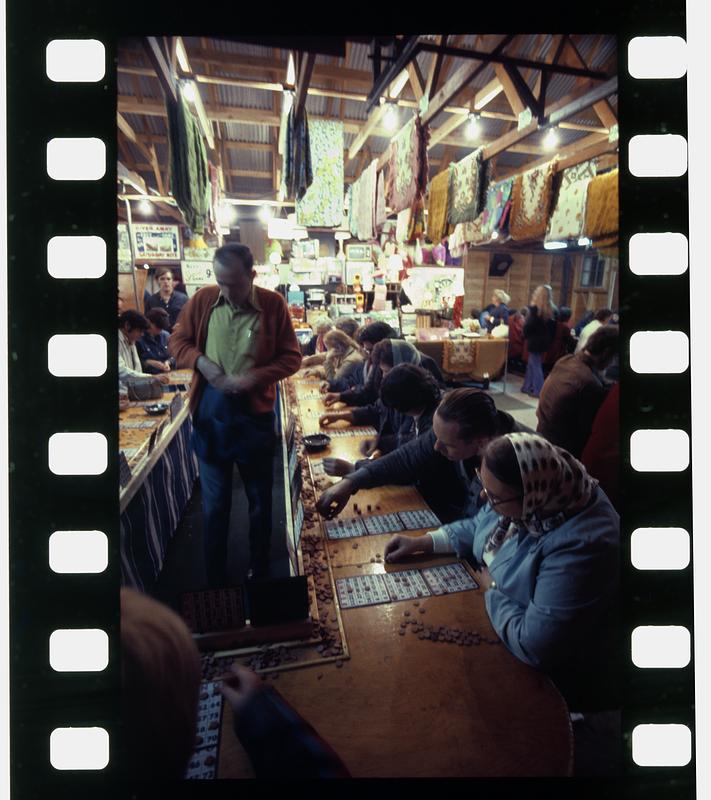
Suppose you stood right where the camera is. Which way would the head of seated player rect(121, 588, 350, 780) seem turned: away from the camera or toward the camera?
away from the camera

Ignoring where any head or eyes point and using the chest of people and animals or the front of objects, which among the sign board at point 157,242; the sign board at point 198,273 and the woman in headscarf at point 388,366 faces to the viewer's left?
the woman in headscarf

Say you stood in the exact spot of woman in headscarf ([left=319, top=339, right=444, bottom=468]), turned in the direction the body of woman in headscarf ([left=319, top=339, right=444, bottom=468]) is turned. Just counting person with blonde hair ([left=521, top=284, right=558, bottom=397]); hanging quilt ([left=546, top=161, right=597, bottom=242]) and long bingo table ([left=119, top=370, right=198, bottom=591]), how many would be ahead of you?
1

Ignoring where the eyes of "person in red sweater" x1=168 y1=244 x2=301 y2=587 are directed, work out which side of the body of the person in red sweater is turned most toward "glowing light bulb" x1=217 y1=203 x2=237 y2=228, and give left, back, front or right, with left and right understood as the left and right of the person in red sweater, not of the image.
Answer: back

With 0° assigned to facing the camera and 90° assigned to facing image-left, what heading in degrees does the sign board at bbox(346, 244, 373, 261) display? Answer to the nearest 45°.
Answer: approximately 0°

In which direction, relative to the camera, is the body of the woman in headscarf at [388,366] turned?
to the viewer's left

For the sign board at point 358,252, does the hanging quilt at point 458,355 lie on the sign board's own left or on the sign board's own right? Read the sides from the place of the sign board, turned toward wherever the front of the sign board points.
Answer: on the sign board's own left

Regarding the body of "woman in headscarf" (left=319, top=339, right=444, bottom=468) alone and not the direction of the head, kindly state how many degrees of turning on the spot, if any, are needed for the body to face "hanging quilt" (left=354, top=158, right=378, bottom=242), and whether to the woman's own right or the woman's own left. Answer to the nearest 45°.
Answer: approximately 90° to the woman's own right
